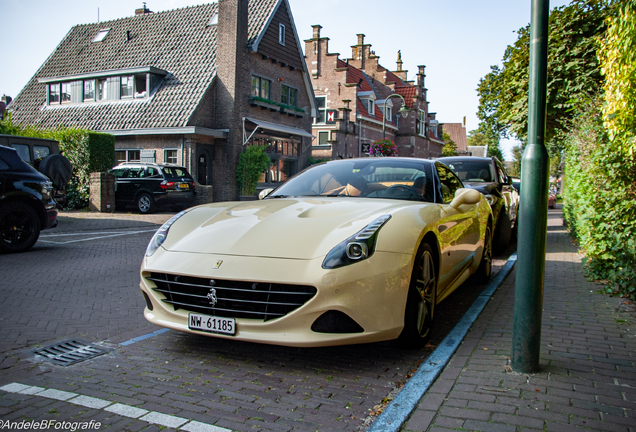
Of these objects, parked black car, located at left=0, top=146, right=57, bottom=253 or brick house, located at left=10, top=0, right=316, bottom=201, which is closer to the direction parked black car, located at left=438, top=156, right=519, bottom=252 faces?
the parked black car

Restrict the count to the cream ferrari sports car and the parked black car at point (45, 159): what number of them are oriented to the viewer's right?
0

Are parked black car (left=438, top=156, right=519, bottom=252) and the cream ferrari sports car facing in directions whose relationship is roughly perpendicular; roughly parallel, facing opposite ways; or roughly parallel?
roughly parallel

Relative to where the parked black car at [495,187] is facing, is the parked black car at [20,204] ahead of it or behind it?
ahead

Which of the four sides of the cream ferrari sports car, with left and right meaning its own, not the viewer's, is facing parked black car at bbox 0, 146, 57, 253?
right

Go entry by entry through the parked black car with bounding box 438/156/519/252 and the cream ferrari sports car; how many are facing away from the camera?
0

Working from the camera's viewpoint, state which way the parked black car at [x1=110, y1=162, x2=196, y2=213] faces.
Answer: facing away from the viewer and to the left of the viewer

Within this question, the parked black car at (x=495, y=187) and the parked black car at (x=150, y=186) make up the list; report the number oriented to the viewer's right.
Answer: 0

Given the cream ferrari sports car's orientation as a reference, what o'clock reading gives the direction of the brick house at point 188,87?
The brick house is roughly at 4 o'clock from the cream ferrari sports car.

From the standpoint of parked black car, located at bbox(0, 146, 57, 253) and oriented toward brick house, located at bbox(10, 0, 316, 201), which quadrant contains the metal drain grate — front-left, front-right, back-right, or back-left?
back-right

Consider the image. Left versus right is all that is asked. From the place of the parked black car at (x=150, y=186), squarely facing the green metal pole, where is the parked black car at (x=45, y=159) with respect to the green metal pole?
right

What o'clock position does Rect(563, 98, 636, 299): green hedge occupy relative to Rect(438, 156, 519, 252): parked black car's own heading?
The green hedge is roughly at 10 o'clock from the parked black car.
